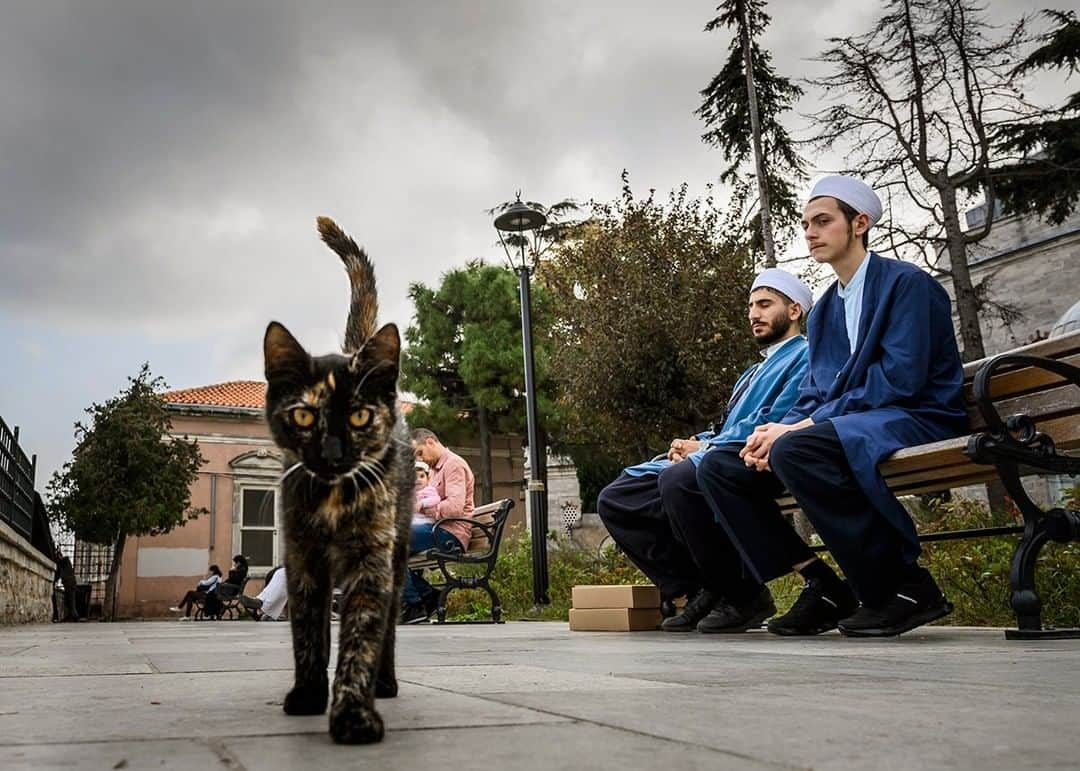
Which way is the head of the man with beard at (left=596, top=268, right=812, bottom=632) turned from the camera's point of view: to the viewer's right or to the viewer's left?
to the viewer's left

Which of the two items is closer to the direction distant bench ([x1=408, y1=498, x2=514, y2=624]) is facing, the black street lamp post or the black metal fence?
the black metal fence

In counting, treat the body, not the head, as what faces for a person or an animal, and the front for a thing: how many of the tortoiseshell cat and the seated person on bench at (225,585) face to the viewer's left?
1

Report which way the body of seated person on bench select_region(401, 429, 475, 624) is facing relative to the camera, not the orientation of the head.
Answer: to the viewer's left

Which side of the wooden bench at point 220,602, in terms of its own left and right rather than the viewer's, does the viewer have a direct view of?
left

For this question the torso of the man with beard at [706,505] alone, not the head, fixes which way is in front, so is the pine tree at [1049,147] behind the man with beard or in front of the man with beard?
behind

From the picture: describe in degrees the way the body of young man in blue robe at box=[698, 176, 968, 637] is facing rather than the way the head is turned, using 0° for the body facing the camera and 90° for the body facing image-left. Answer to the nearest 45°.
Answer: approximately 45°

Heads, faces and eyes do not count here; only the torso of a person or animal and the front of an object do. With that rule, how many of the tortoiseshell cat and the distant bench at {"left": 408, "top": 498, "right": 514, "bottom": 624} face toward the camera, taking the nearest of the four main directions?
1

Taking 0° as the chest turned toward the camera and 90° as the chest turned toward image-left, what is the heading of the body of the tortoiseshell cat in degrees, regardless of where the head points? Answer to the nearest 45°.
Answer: approximately 0°

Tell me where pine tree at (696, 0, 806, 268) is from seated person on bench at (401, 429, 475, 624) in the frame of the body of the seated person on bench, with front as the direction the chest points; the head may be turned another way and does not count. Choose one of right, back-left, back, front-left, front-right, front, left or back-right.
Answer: back-right

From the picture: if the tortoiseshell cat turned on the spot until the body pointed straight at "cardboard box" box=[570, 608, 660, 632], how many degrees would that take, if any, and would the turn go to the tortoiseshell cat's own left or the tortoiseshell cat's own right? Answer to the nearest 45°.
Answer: approximately 135° to the tortoiseshell cat's own left

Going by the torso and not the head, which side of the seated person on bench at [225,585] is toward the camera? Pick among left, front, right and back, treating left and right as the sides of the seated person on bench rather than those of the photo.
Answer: left
